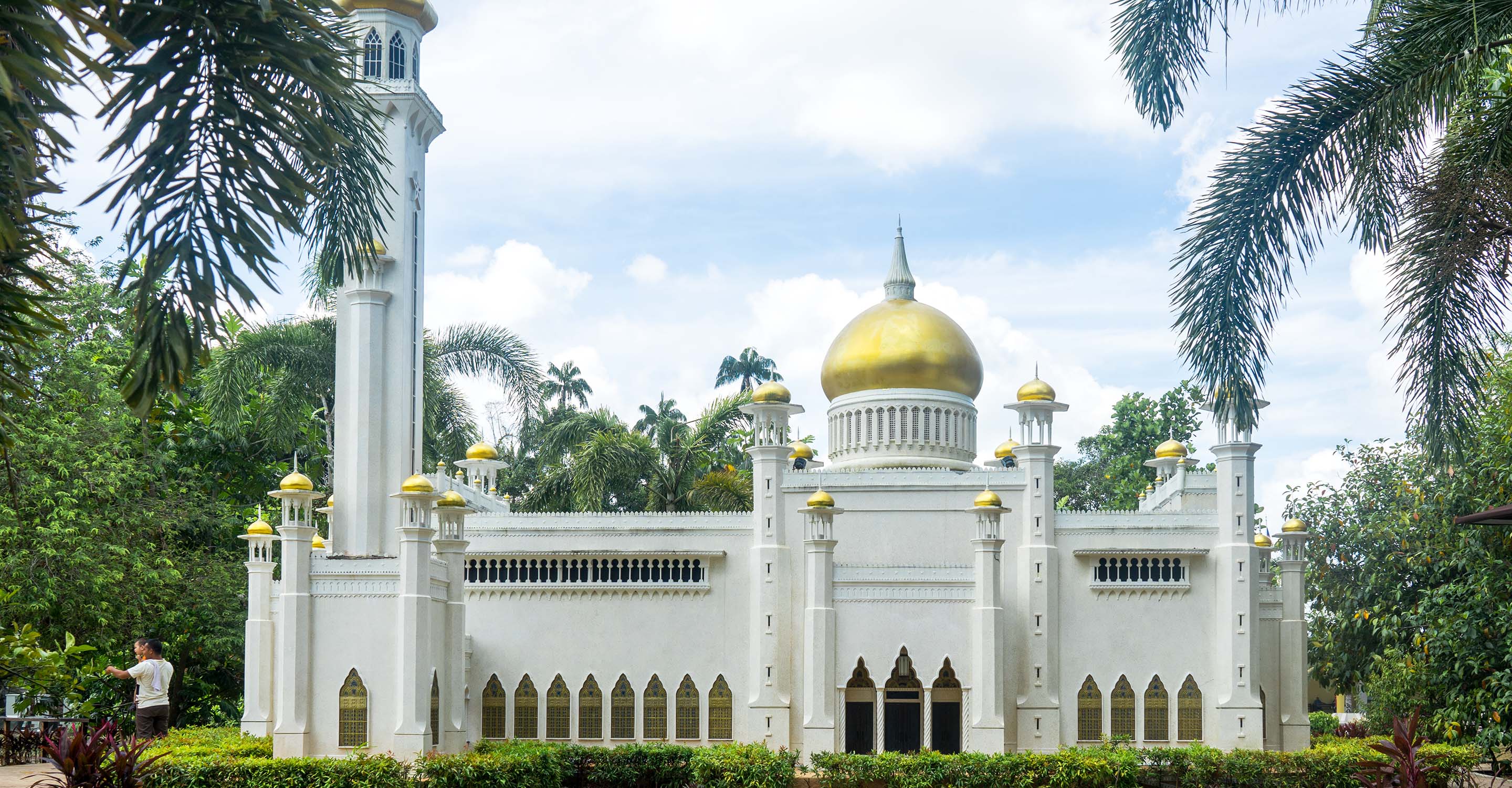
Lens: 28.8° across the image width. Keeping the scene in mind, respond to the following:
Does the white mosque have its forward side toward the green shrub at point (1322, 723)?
no

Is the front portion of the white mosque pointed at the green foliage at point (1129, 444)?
no

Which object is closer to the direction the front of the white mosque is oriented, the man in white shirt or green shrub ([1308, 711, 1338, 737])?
the man in white shirt

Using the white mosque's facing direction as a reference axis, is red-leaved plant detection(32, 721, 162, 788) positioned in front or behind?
in front

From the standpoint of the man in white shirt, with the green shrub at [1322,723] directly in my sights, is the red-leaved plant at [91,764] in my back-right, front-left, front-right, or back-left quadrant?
back-right

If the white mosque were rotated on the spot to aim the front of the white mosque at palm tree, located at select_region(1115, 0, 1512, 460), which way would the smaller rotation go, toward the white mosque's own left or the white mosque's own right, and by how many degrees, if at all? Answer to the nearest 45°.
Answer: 0° — it already faces it

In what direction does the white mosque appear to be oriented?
toward the camera

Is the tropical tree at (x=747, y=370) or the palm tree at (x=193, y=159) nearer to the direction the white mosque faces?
the palm tree

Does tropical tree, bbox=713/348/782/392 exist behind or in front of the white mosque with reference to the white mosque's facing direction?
behind

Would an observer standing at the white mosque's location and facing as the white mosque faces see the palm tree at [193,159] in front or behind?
in front
